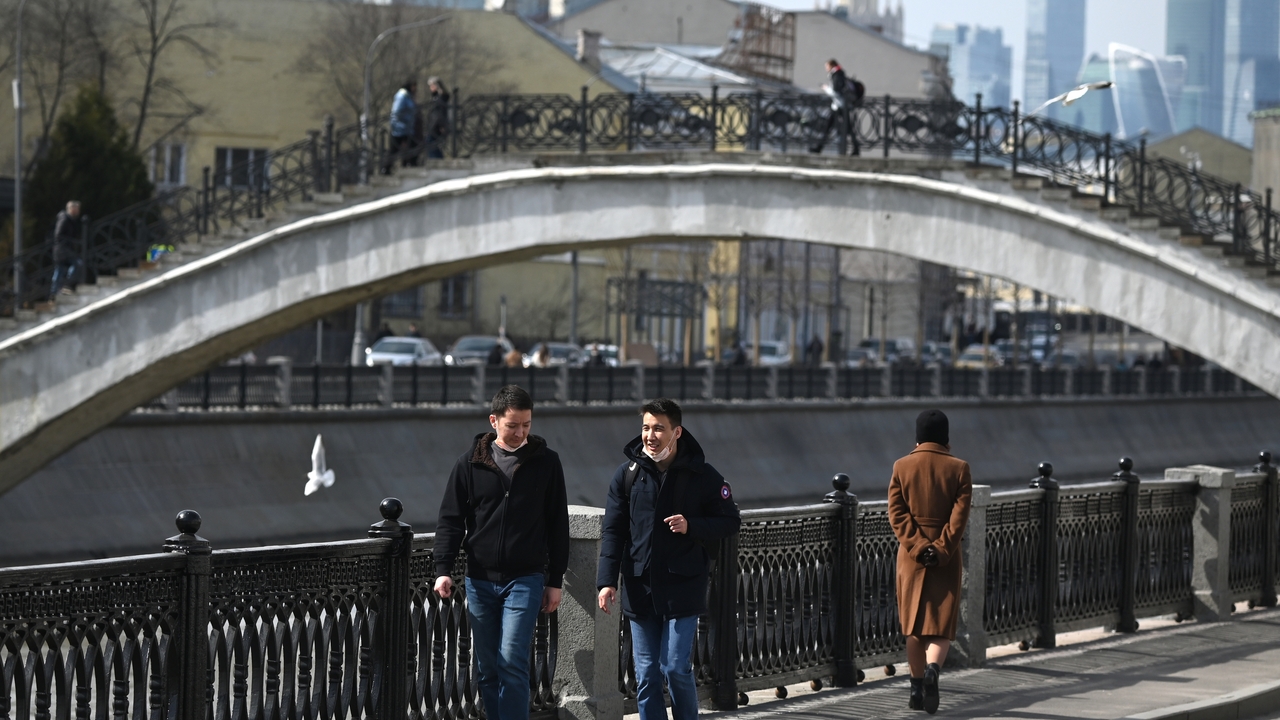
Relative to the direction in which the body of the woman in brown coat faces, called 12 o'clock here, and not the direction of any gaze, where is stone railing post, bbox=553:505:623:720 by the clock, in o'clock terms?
The stone railing post is roughly at 8 o'clock from the woman in brown coat.

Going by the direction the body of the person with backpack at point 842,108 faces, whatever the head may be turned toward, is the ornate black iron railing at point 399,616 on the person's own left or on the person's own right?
on the person's own left

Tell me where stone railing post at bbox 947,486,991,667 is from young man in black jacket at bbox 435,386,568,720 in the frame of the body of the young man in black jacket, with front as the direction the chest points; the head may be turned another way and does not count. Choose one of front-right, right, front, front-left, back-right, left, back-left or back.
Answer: back-left

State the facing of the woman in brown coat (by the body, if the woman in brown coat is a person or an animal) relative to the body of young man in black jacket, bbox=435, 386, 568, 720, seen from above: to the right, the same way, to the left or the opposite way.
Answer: the opposite way

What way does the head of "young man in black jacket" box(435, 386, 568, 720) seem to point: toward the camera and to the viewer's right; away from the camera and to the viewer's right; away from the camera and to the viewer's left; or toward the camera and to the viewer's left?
toward the camera and to the viewer's right

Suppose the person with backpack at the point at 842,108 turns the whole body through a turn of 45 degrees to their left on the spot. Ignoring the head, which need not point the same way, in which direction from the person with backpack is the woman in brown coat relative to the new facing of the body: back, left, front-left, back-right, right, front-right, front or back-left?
front-left

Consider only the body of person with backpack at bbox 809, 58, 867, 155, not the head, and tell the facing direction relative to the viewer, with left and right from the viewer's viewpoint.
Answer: facing to the left of the viewer

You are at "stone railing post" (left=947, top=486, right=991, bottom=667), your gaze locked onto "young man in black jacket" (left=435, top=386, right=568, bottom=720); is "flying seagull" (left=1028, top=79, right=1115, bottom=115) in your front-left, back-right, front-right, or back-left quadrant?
back-right

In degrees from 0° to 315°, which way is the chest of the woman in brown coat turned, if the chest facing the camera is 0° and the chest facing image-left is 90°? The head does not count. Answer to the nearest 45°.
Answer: approximately 180°

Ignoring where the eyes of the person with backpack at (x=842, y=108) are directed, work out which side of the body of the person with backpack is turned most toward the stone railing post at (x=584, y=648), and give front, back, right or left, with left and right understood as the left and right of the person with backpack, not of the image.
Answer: left

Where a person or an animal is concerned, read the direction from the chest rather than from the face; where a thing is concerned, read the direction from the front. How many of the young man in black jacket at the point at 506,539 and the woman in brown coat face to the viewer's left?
0

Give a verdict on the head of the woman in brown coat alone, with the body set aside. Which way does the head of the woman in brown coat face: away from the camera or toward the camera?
away from the camera

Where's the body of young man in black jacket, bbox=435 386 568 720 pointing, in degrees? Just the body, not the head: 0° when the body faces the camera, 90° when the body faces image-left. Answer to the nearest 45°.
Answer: approximately 0°

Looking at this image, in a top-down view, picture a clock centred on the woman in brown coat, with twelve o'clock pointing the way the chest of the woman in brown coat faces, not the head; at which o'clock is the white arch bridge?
The white arch bridge is roughly at 11 o'clock from the woman in brown coat.

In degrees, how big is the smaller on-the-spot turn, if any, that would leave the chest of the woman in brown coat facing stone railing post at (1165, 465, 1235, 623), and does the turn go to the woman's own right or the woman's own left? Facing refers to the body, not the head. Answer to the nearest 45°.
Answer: approximately 45° to the woman's own right
